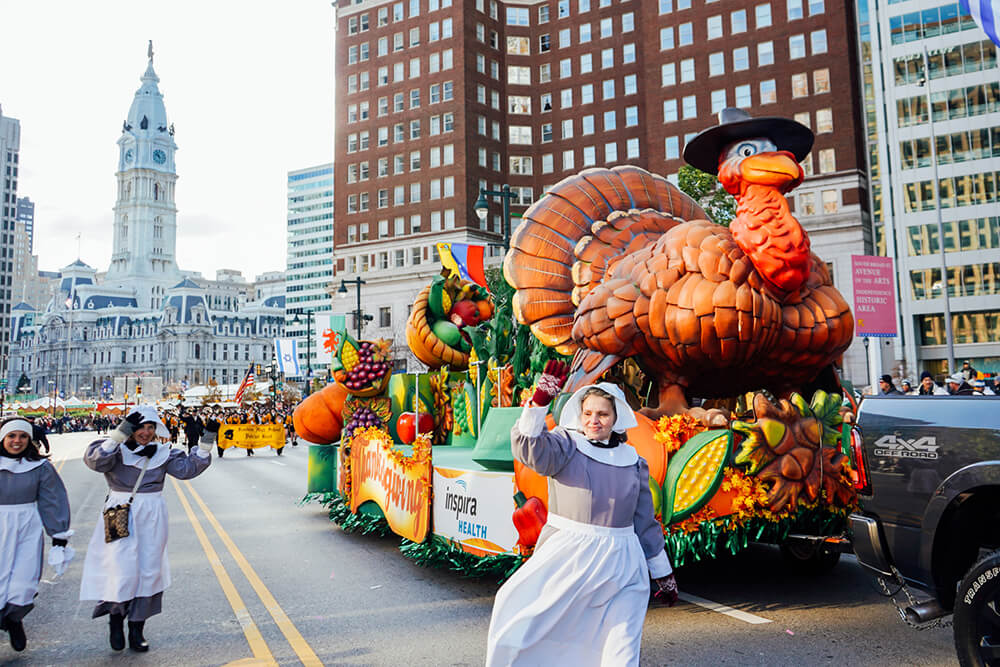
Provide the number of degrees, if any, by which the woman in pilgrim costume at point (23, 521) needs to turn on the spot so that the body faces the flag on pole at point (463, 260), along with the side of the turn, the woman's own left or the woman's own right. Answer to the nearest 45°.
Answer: approximately 135° to the woman's own left

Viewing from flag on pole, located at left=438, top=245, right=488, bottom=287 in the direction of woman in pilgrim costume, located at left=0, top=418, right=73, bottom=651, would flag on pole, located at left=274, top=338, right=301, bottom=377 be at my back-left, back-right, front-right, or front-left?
back-right

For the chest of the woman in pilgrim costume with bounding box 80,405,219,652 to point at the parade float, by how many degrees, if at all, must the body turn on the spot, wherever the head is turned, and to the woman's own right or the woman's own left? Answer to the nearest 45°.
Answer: approximately 90° to the woman's own left

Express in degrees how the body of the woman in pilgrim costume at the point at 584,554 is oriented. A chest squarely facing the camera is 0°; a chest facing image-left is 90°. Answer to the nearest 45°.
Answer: approximately 315°

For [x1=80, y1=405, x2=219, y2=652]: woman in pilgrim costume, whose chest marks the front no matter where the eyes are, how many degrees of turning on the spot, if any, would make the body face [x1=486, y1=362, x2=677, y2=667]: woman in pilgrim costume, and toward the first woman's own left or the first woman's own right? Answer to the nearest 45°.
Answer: approximately 45° to the first woman's own left

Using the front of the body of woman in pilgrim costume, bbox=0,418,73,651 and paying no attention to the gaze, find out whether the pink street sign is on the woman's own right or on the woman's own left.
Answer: on the woman's own left

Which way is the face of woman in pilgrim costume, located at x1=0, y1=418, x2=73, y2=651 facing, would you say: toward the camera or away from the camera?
toward the camera

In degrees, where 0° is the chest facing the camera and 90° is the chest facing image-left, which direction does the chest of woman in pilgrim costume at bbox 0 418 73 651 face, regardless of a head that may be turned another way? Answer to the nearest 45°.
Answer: approximately 0°

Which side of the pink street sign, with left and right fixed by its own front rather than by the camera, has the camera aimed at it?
front

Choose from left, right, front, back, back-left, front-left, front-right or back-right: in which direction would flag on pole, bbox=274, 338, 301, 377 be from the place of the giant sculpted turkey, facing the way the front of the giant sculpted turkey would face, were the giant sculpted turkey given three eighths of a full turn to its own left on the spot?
front-left
